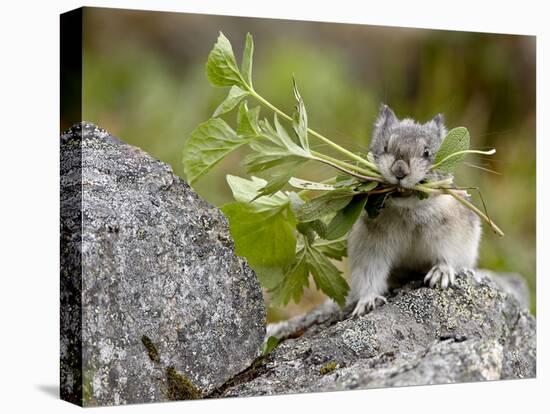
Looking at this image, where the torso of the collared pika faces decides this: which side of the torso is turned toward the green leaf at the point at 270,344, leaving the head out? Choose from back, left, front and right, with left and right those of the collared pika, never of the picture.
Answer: right

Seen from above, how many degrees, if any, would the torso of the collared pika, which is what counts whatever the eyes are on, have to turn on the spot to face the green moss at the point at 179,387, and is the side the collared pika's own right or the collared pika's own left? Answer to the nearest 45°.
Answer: approximately 45° to the collared pika's own right

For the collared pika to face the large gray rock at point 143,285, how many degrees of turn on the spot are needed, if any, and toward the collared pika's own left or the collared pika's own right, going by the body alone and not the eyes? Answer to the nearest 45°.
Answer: approximately 45° to the collared pika's own right

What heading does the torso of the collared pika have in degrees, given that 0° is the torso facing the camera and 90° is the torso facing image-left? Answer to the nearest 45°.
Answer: approximately 0°
